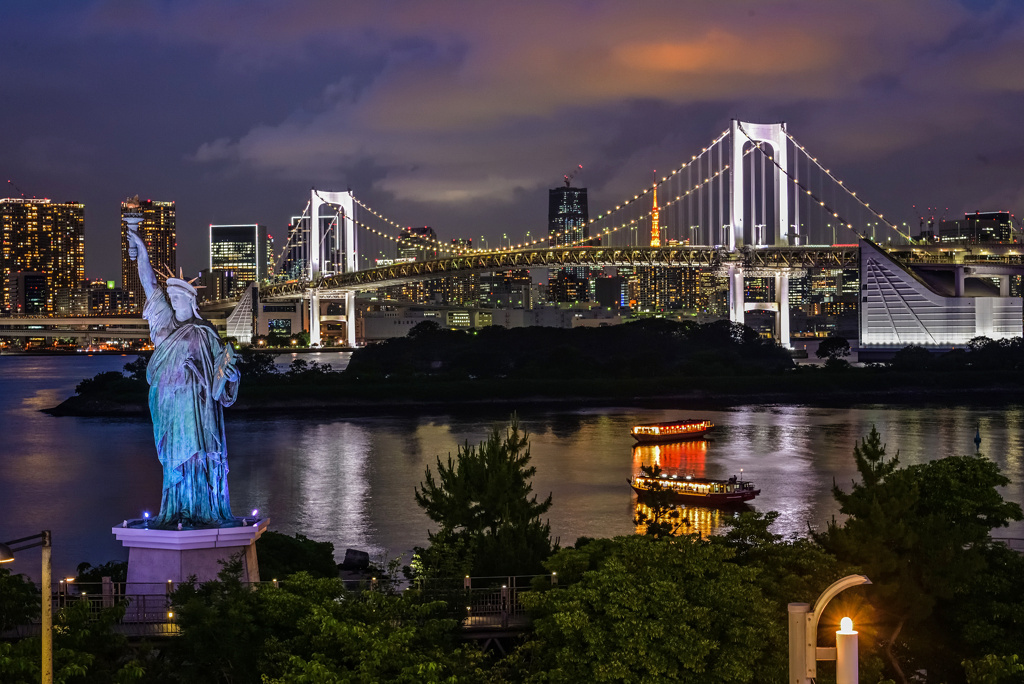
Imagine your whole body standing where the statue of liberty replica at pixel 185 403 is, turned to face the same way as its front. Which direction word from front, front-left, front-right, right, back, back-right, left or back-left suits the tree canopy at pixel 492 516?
back-left

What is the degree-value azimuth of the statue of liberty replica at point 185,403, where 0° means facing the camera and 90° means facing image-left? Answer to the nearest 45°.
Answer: approximately 0°

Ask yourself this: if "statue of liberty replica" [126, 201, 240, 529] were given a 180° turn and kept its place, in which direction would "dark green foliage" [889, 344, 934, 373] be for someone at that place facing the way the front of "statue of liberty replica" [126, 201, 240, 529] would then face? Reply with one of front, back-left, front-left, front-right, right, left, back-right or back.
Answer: front-right

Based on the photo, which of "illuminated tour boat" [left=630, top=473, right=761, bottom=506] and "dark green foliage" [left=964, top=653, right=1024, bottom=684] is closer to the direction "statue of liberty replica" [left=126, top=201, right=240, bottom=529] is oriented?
the dark green foliage

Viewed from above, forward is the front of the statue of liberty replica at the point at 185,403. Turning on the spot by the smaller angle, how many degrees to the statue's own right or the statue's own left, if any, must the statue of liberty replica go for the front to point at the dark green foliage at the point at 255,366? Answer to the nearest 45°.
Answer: approximately 180°

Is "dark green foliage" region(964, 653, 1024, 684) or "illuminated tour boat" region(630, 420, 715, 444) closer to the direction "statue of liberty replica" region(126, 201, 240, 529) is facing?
the dark green foliage

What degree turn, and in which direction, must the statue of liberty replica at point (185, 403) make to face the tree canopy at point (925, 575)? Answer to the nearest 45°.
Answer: approximately 90° to its left

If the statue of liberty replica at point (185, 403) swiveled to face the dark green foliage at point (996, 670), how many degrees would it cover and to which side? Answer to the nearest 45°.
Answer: approximately 45° to its left
